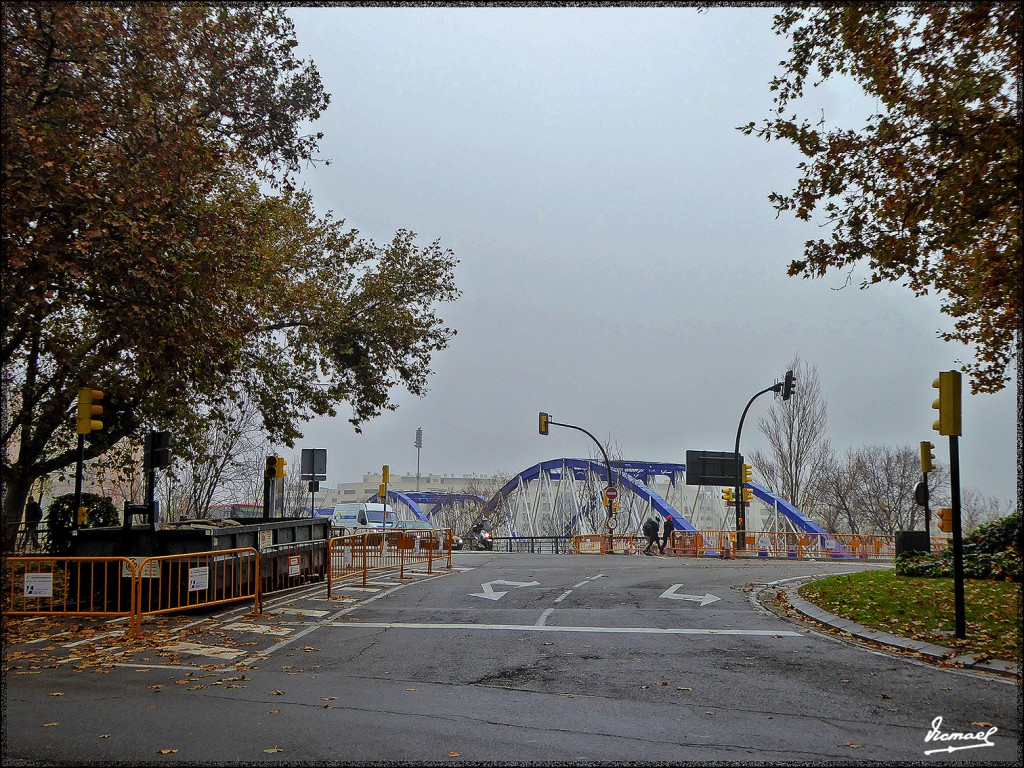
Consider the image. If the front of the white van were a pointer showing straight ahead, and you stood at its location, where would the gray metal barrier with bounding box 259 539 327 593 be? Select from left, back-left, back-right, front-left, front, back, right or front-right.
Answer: front-right

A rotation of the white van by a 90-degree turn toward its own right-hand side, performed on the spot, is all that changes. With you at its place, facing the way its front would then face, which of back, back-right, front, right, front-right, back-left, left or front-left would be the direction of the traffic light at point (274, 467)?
front-left

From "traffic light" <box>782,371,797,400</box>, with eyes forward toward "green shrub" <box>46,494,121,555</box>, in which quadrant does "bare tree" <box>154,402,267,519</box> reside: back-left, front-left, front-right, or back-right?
front-right

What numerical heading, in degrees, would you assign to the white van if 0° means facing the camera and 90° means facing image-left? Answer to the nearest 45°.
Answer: approximately 315°

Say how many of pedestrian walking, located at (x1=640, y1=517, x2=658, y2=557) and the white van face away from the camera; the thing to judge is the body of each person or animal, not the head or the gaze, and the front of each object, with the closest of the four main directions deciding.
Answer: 0
